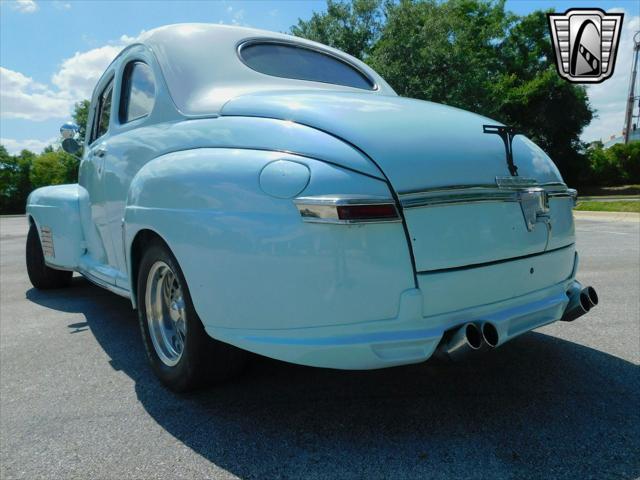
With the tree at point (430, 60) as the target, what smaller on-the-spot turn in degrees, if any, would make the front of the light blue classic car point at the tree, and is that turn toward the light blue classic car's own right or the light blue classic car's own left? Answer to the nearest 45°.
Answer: approximately 45° to the light blue classic car's own right

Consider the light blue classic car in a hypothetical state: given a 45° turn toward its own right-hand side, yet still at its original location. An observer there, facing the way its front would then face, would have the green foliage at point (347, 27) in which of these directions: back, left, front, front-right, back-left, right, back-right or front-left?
front

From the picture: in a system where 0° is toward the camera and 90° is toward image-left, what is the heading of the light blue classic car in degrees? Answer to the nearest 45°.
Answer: approximately 135°

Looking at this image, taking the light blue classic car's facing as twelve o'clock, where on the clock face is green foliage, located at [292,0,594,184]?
The green foliage is roughly at 2 o'clock from the light blue classic car.
